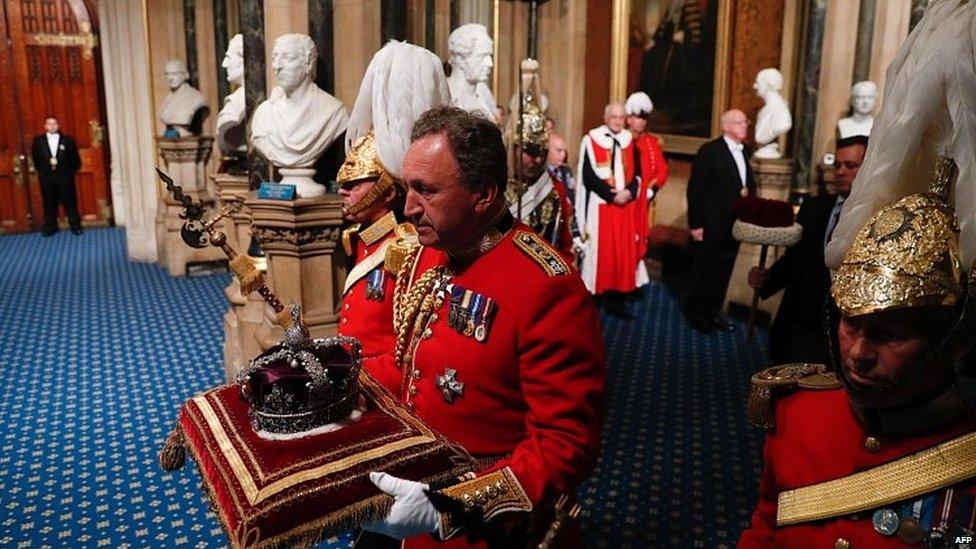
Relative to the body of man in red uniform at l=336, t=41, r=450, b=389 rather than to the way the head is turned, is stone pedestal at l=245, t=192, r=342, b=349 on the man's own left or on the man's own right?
on the man's own right

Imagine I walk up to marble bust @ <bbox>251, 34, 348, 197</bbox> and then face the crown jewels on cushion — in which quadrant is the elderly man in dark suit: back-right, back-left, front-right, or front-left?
back-left

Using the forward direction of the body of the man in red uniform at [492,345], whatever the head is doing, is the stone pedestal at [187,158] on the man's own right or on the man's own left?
on the man's own right

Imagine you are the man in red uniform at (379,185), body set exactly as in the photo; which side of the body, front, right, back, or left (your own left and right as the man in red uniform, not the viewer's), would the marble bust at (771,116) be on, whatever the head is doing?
back

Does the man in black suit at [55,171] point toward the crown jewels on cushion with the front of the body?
yes

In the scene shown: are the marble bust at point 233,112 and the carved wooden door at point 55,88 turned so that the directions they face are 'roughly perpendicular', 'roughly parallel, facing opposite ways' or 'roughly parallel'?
roughly perpendicular

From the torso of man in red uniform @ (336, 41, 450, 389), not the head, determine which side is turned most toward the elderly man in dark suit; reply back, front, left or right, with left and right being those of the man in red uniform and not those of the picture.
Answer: back
